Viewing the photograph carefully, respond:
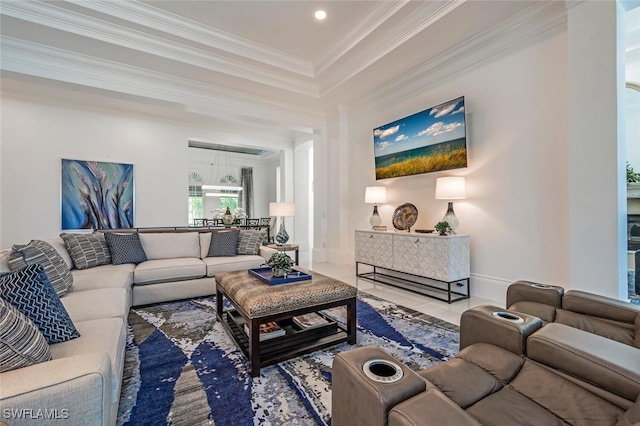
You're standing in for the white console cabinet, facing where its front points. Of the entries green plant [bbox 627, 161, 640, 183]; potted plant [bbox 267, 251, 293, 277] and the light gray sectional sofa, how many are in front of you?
2

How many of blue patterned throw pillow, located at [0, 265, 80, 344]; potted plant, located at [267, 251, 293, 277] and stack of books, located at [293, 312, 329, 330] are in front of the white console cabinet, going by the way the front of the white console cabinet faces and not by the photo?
3

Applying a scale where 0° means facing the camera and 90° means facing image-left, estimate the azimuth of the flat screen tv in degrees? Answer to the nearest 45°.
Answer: approximately 45°

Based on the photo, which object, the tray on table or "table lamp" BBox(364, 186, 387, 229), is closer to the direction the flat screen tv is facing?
the tray on table

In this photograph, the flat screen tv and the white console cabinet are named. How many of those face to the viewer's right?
0

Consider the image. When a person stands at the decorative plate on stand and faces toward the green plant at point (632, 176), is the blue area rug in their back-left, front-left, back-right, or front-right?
back-right

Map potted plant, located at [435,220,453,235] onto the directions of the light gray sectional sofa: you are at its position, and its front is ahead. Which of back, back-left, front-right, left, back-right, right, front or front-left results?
front-left

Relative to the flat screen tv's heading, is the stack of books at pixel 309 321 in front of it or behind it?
in front

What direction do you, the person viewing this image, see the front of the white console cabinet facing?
facing the viewer and to the left of the viewer

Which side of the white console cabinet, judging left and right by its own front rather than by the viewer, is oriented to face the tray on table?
front

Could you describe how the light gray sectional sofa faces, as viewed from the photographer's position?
facing the viewer and to the right of the viewer

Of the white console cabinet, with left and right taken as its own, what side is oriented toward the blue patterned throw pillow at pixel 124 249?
front

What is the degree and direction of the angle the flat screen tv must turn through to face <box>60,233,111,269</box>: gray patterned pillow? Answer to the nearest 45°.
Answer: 0° — it already faces it
